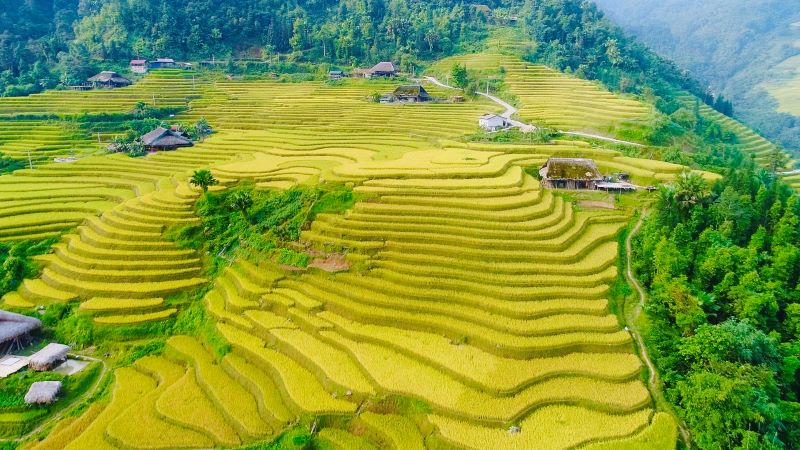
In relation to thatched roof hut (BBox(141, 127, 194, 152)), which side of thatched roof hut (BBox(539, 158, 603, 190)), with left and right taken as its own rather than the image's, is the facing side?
right

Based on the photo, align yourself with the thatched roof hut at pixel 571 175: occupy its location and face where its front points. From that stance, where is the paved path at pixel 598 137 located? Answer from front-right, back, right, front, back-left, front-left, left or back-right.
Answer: back

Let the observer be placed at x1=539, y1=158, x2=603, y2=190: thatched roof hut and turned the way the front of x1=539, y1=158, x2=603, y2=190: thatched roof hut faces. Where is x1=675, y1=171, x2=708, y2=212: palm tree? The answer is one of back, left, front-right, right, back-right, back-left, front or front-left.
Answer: front-left

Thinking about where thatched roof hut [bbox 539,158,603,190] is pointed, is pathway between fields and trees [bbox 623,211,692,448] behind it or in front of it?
in front

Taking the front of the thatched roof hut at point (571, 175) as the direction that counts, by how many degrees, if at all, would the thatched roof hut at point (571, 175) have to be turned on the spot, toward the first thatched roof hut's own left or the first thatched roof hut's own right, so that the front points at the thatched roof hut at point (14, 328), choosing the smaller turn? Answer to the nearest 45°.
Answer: approximately 45° to the first thatched roof hut's own right

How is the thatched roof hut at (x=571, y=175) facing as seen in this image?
toward the camera

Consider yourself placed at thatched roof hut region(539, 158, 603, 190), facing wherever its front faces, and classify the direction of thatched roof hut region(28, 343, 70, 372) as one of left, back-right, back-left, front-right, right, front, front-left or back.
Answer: front-right

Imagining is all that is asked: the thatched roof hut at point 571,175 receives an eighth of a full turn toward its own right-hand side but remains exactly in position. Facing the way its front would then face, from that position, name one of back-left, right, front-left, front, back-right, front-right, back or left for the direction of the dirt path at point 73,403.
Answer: front

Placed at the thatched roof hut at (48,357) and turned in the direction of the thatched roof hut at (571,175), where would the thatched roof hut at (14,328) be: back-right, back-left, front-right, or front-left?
back-left
